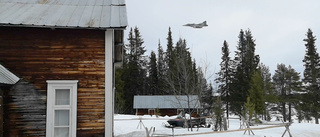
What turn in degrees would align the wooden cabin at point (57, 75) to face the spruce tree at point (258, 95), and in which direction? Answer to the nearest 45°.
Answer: approximately 135° to its left

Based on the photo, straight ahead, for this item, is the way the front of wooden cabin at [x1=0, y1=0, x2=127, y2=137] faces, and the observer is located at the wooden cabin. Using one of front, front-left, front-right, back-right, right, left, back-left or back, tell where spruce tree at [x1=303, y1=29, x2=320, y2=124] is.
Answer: back-left

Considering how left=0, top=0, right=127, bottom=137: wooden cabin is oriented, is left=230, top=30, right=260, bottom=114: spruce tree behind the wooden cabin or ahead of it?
behind

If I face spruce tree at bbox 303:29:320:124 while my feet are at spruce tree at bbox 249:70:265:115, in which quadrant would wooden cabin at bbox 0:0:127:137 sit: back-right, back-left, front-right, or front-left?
front-right

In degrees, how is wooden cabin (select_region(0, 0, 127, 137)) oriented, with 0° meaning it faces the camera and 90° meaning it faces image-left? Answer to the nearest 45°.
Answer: approximately 0°

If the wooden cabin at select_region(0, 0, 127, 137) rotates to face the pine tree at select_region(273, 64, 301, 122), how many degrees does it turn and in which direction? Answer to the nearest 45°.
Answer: approximately 135° to its left

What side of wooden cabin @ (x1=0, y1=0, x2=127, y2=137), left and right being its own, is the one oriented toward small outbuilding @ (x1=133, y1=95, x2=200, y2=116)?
back

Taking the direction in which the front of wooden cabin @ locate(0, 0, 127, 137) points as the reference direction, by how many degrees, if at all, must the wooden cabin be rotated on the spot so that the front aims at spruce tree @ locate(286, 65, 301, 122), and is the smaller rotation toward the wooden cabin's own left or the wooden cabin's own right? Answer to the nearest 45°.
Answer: approximately 135° to the wooden cabin's own left
